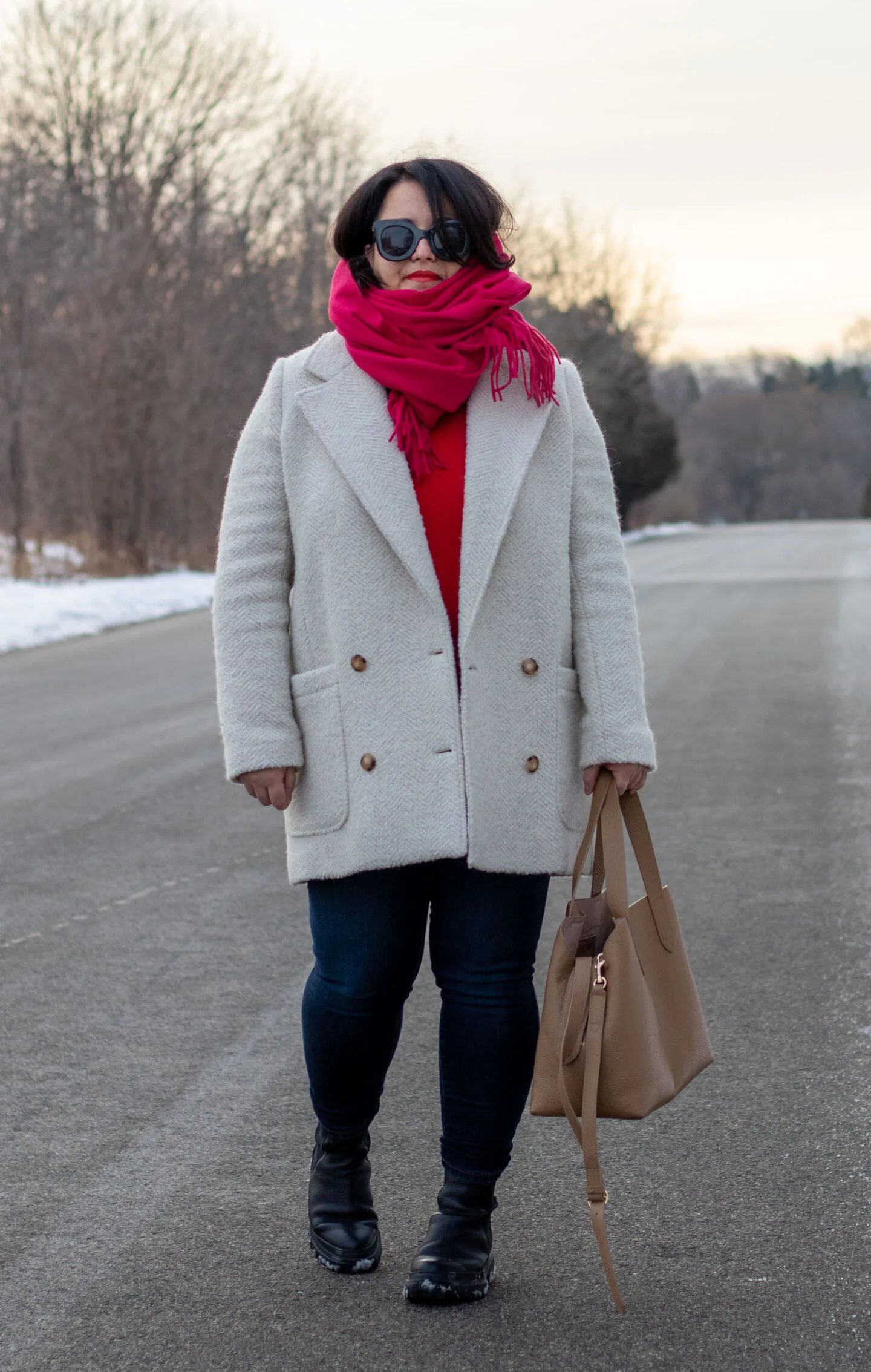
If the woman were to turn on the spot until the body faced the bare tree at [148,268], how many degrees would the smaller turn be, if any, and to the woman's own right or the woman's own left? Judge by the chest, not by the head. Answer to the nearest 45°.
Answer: approximately 180°

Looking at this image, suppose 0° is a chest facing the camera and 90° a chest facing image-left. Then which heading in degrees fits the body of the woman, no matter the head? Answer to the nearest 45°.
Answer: approximately 0°
